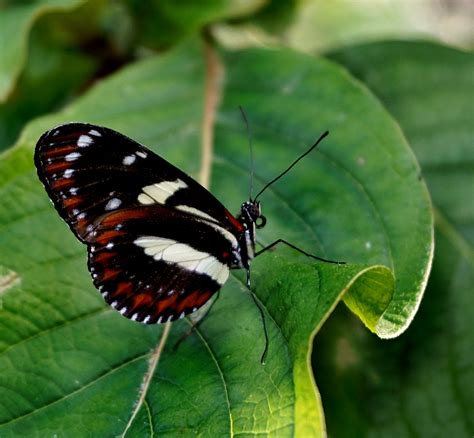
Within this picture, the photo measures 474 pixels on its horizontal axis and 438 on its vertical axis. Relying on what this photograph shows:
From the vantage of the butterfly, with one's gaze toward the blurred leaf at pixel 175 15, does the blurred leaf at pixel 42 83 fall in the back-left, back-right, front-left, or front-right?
front-left

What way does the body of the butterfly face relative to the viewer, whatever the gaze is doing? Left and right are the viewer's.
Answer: facing to the right of the viewer

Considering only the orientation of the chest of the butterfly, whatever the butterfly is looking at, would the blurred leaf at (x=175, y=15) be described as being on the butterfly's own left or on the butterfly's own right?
on the butterfly's own left

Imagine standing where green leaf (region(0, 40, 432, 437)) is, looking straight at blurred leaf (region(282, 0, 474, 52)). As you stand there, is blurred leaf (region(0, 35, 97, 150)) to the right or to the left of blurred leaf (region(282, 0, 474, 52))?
left

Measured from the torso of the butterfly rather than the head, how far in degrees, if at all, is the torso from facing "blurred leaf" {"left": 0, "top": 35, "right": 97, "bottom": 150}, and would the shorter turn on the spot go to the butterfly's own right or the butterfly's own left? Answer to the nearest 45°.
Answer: approximately 90° to the butterfly's own left

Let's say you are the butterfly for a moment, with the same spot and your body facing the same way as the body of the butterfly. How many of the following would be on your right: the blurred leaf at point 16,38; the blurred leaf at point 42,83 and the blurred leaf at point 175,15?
0

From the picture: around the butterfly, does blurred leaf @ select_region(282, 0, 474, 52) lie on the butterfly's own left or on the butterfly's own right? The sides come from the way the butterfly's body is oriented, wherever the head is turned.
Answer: on the butterfly's own left

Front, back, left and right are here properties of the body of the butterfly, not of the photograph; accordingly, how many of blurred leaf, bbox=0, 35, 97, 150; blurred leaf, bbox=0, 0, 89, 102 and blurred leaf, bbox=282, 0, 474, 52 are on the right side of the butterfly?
0

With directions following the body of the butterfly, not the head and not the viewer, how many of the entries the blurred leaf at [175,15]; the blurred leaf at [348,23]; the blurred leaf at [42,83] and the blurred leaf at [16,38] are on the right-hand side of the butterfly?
0

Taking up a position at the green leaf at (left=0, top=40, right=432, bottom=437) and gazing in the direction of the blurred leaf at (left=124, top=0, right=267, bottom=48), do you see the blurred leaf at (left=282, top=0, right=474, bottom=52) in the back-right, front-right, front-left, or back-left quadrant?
front-right

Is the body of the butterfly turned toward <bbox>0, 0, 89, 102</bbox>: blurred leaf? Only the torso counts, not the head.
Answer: no

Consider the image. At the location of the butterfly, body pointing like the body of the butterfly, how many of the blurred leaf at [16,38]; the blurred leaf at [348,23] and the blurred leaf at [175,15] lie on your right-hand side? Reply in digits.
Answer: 0
